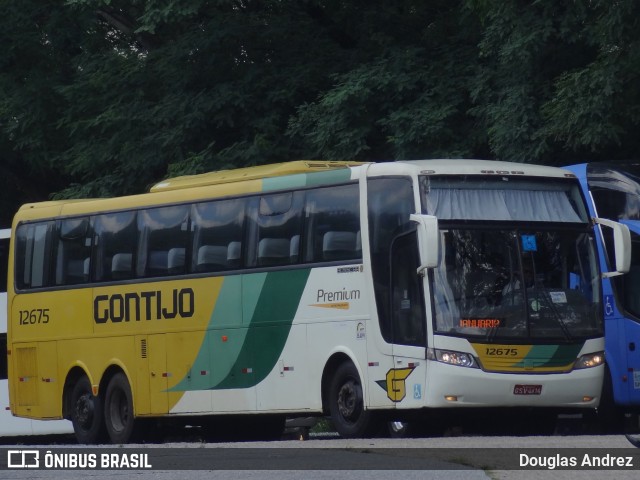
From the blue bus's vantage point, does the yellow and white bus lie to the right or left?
on its right

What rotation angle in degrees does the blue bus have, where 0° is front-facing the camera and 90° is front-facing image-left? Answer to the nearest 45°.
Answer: approximately 315°

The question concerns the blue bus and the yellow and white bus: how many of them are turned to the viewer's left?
0
